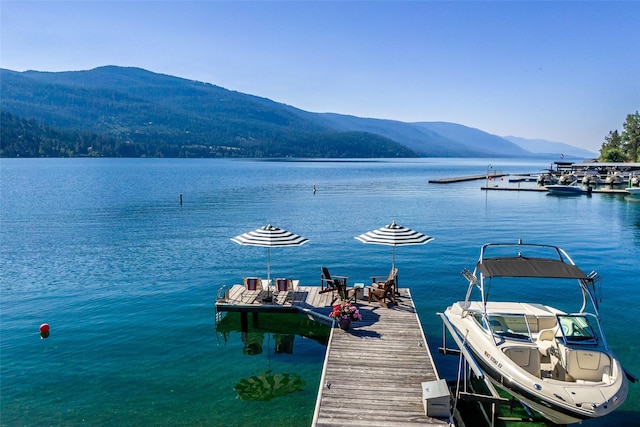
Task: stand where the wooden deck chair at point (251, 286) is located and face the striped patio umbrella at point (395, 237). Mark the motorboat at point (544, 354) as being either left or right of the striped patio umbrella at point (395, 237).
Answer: right

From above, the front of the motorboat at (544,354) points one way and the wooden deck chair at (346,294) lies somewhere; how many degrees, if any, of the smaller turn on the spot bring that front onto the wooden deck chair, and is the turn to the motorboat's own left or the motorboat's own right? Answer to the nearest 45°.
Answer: approximately 180°

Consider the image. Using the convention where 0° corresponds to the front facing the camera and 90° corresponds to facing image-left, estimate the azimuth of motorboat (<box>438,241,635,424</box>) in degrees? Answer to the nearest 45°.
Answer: approximately 315°

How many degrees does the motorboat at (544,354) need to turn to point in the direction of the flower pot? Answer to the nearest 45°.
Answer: approximately 135° to its right

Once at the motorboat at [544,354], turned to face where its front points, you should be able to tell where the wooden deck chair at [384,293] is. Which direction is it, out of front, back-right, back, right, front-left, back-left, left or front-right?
back

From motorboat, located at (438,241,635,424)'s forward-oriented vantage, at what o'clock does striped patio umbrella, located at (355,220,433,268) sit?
The striped patio umbrella is roughly at 6 o'clock from the motorboat.

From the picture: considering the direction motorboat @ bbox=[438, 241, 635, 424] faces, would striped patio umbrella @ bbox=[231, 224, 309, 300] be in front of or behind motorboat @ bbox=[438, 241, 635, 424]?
behind
